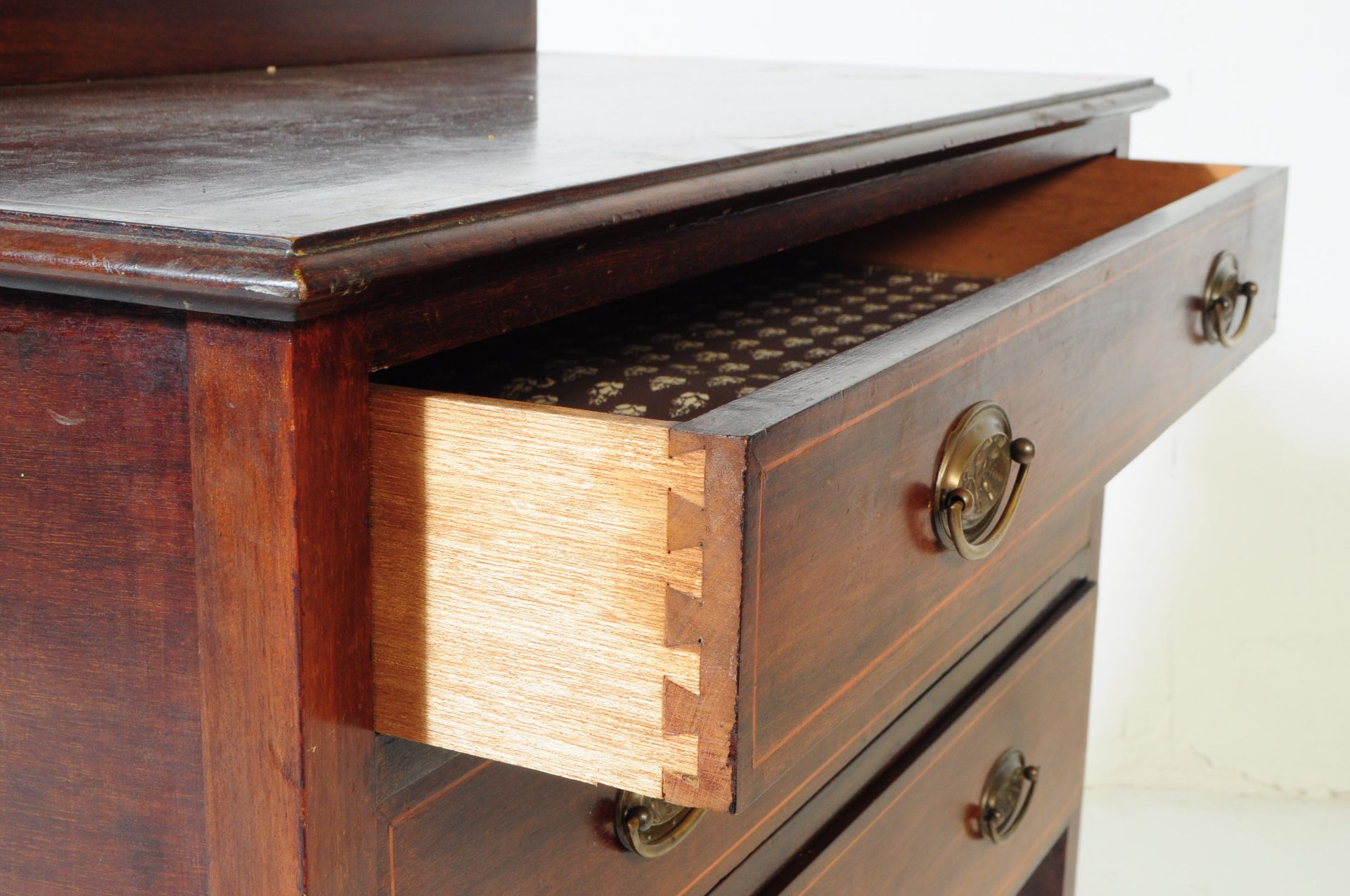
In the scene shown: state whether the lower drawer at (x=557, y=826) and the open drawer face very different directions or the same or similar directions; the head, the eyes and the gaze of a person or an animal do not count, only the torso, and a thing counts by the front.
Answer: same or similar directions

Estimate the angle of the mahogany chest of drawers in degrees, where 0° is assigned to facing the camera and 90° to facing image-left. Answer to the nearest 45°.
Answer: approximately 315°

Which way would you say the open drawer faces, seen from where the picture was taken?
facing the viewer and to the right of the viewer
